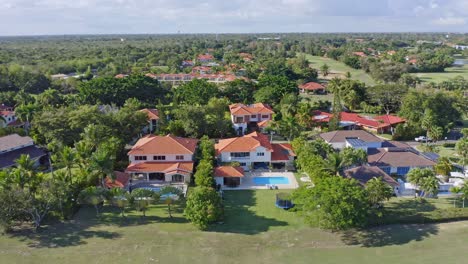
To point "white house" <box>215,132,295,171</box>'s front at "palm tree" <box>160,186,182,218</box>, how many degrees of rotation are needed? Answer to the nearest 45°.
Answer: approximately 45° to its right

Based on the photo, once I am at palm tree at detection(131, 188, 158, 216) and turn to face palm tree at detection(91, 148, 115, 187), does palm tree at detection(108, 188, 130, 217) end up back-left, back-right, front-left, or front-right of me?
front-left

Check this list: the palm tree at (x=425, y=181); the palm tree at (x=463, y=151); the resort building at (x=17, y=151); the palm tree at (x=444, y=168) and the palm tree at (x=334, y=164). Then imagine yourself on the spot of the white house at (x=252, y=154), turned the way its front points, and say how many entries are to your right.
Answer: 1

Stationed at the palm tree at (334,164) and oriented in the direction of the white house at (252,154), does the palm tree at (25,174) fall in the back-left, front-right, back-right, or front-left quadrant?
front-left

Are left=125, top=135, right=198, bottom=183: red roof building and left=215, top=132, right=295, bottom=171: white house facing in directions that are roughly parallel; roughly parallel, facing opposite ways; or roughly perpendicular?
roughly parallel

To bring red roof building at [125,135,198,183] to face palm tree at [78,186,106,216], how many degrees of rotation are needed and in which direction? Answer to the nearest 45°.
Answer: approximately 45° to its right

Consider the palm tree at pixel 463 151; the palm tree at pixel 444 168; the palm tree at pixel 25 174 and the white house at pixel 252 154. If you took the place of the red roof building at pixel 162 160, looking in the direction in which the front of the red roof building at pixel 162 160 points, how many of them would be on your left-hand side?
3

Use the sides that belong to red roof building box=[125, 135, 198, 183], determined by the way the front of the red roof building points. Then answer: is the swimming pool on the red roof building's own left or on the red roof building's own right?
on the red roof building's own left

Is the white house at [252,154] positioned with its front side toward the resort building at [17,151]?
no

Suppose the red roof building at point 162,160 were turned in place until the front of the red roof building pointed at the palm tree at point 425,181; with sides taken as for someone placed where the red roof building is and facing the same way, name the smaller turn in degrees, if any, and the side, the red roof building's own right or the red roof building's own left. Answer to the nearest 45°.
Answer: approximately 45° to the red roof building's own left

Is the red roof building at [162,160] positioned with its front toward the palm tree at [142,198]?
yes

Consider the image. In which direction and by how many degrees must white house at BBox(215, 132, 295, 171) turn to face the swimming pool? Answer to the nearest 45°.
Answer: approximately 45° to its left

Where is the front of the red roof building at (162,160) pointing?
toward the camera
